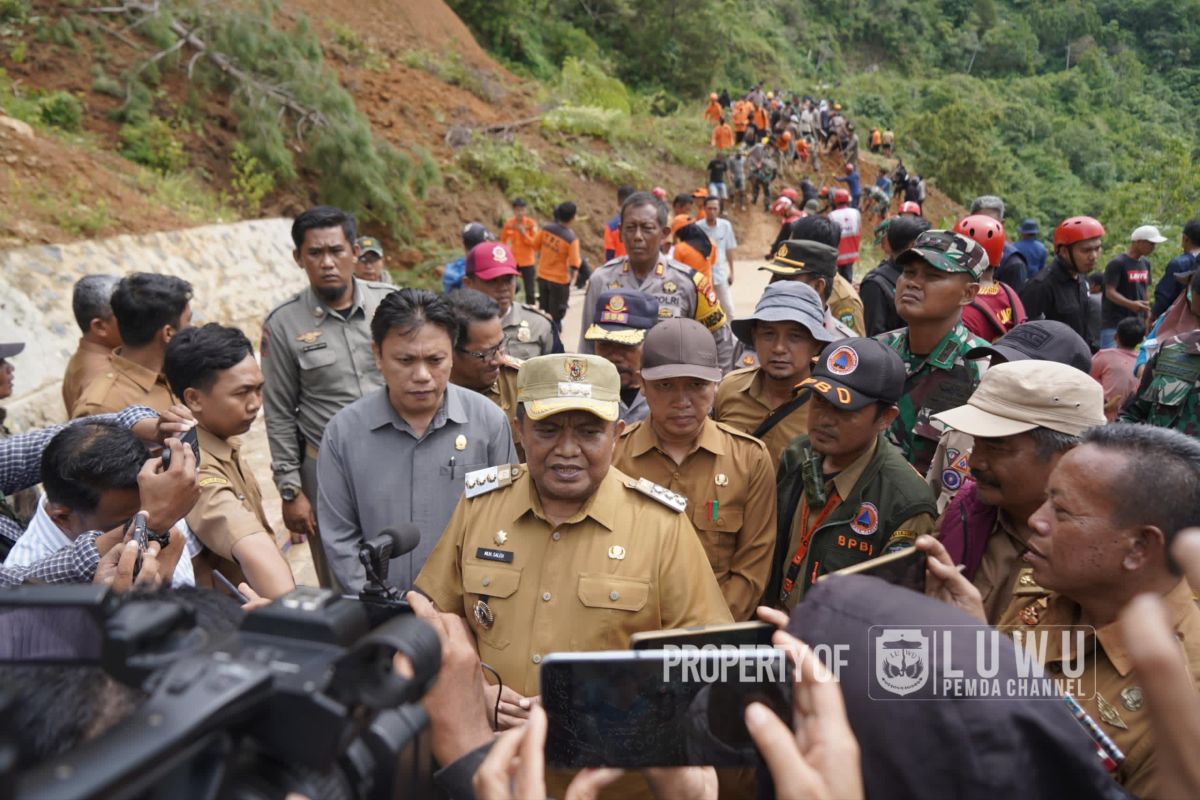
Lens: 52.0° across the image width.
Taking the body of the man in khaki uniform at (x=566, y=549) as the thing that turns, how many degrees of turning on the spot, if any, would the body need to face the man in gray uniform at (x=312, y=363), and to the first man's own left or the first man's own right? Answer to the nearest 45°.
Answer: approximately 135° to the first man's own right

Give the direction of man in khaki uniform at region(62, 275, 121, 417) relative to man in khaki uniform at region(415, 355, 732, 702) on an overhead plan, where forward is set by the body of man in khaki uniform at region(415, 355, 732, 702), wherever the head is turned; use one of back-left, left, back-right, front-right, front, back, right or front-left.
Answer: back-right

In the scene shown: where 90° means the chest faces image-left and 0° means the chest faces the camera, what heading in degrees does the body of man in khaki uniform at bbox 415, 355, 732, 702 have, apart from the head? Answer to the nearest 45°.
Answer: approximately 0°

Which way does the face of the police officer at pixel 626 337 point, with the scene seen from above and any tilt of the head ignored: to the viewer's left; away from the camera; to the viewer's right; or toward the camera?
toward the camera

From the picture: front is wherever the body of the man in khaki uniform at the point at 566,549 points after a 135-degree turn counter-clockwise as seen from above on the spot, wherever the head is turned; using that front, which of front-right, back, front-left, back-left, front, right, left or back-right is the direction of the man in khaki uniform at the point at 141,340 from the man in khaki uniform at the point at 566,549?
left

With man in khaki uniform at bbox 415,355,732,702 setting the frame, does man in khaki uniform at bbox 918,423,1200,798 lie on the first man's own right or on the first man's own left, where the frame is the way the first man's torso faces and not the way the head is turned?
on the first man's own left

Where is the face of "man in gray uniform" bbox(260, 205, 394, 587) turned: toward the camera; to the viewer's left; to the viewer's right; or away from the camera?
toward the camera

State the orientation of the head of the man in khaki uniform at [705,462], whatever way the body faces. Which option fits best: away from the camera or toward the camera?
toward the camera

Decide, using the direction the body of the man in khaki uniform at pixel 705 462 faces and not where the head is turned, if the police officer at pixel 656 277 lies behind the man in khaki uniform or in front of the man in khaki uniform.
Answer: behind

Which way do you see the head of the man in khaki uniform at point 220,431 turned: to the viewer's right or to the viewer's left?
to the viewer's right

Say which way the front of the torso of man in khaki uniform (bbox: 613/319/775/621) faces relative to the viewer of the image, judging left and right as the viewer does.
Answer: facing the viewer

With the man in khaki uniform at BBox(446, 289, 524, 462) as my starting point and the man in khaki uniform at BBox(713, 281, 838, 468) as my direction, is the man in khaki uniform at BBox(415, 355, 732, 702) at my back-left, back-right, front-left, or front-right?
front-right

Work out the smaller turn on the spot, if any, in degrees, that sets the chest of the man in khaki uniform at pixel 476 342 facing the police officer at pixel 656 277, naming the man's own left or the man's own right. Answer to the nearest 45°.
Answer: approximately 90° to the man's own left

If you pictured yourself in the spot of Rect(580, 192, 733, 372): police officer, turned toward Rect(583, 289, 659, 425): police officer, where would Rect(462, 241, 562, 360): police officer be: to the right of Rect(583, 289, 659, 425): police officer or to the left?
right
